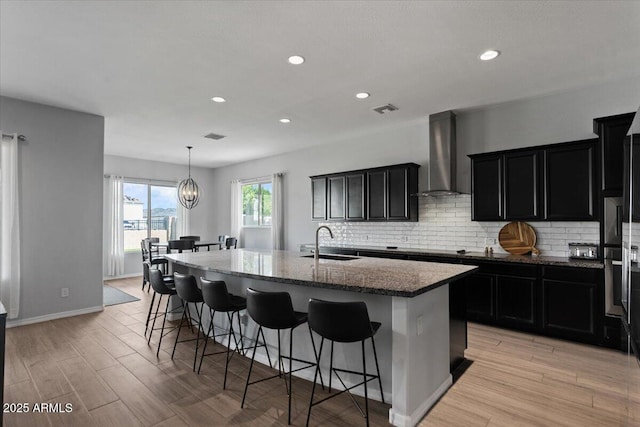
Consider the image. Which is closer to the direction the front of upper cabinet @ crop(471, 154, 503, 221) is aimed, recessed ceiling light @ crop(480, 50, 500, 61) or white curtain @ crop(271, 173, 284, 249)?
the recessed ceiling light

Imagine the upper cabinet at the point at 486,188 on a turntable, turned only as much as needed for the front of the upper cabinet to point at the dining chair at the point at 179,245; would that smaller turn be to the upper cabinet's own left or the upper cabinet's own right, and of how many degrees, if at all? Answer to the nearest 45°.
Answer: approximately 90° to the upper cabinet's own right

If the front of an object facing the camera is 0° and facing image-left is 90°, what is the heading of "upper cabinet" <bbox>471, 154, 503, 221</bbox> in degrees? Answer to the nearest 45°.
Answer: approximately 0°

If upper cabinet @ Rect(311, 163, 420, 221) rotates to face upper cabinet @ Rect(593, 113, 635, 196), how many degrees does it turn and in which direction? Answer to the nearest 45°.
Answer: approximately 90° to its left
